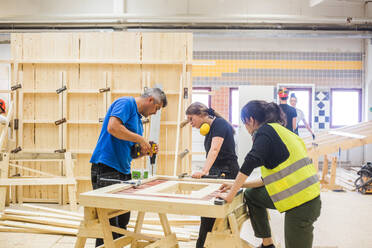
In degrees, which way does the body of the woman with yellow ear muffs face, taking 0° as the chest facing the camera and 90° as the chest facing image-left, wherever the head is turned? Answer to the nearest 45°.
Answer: approximately 90°

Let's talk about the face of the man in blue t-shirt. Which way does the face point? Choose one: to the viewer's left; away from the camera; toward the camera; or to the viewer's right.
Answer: to the viewer's right

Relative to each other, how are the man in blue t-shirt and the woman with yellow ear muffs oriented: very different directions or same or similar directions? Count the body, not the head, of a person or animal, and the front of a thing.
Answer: very different directions

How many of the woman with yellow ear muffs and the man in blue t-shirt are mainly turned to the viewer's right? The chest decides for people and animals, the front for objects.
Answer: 1

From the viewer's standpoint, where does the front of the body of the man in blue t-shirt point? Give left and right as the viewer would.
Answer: facing to the right of the viewer

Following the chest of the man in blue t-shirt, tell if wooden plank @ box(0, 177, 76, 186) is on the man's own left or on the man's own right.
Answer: on the man's own left
